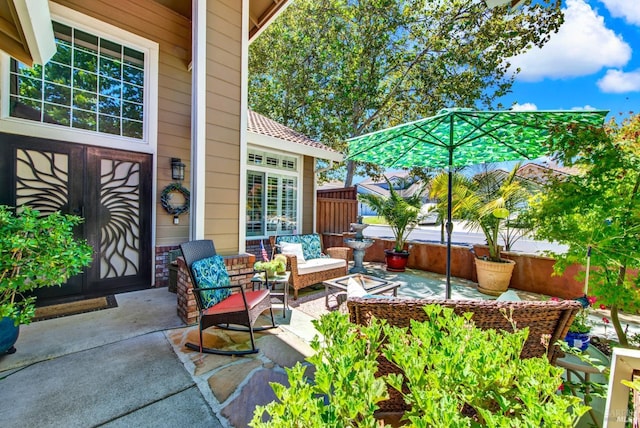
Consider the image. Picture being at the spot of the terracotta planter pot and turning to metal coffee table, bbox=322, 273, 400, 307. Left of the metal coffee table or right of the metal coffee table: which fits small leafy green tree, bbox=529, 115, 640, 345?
left

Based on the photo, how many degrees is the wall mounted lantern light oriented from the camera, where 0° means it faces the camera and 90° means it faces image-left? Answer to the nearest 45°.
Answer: approximately 315°

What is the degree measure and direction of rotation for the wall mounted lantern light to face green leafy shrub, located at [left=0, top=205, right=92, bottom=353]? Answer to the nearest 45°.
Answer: approximately 90° to its right

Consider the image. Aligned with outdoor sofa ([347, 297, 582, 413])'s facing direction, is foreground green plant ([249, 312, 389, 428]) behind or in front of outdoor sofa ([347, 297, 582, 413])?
behind

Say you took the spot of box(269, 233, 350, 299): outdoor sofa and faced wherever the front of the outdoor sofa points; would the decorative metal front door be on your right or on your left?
on your right

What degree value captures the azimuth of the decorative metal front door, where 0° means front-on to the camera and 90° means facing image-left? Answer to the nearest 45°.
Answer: approximately 315°

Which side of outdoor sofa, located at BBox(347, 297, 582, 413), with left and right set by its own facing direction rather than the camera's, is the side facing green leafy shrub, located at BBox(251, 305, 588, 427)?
back

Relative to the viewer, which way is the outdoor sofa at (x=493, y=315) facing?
away from the camera

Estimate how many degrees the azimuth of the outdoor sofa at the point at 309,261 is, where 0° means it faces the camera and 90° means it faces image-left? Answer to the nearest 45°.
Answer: approximately 315°
